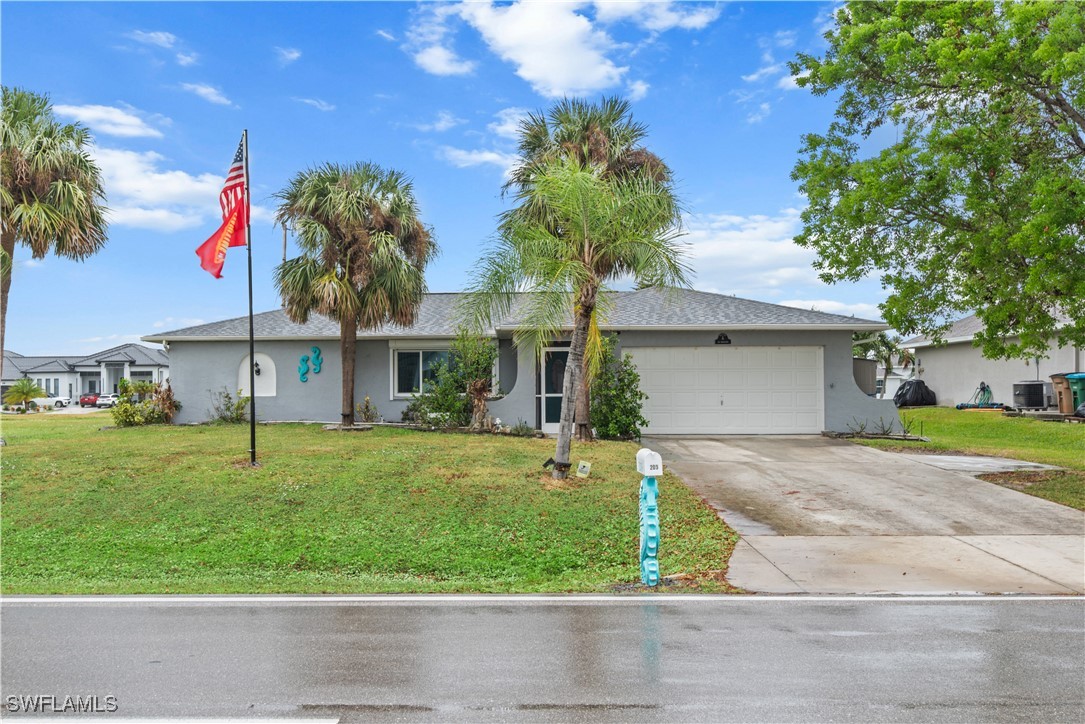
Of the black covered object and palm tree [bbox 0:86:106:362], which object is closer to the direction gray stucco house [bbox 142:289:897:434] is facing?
the palm tree

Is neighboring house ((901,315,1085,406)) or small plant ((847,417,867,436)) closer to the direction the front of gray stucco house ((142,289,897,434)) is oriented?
the small plant

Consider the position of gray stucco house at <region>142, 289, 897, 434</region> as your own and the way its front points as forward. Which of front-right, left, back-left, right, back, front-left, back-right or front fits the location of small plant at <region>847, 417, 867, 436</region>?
left

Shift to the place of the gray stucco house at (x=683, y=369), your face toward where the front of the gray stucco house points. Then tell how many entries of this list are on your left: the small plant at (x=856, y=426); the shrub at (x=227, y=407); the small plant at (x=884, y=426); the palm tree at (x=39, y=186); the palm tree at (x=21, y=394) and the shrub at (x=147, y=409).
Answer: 2

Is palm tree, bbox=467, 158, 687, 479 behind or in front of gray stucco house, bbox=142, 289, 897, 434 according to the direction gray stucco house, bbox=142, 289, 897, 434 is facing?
in front

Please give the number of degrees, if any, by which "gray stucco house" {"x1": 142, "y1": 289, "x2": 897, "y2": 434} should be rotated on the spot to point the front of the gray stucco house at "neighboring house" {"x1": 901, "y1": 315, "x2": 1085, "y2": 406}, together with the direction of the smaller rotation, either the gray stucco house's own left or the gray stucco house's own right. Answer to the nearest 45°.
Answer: approximately 135° to the gray stucco house's own left

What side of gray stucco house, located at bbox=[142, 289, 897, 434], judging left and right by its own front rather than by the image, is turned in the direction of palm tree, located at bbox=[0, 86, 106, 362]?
right

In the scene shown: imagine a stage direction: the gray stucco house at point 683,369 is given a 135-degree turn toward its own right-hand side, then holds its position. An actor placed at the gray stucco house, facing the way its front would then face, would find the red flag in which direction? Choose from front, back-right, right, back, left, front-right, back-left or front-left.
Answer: left

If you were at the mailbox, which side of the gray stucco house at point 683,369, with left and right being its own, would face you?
front

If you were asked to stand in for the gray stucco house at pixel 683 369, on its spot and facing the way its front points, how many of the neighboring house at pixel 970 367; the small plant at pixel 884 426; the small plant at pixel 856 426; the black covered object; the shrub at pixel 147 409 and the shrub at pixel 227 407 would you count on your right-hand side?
2

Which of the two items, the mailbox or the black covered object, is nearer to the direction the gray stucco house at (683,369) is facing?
the mailbox

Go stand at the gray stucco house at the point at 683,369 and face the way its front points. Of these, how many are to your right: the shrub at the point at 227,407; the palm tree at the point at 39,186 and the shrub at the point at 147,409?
3

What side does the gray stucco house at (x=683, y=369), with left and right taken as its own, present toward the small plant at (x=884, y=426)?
left

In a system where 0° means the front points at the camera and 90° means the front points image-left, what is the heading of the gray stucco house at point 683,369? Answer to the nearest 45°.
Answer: approximately 0°

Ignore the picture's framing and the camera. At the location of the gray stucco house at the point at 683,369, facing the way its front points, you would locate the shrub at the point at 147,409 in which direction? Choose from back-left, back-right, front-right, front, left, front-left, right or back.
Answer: right

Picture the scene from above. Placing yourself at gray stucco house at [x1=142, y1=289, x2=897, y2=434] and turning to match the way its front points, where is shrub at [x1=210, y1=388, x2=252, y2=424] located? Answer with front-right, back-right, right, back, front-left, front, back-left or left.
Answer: right
